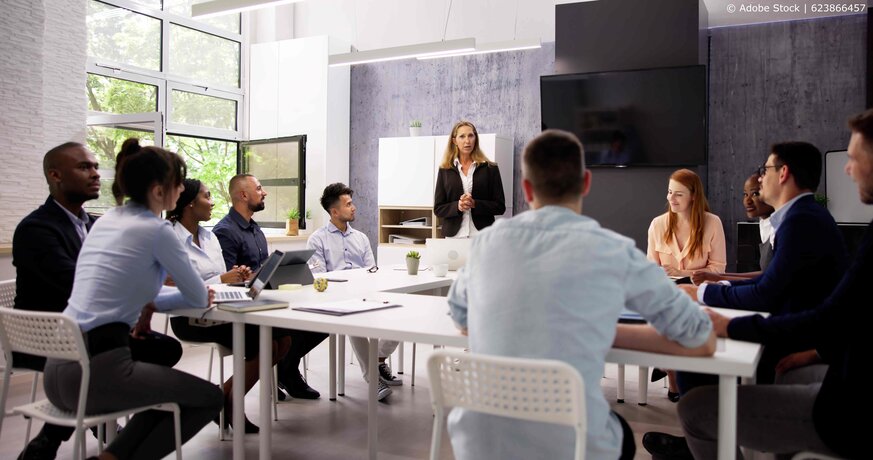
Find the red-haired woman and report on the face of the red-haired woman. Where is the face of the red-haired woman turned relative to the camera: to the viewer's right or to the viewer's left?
to the viewer's left

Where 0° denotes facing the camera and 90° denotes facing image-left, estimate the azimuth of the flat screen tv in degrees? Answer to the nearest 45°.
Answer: approximately 0°

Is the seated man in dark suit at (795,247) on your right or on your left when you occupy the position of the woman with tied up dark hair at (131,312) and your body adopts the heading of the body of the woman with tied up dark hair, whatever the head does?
on your right

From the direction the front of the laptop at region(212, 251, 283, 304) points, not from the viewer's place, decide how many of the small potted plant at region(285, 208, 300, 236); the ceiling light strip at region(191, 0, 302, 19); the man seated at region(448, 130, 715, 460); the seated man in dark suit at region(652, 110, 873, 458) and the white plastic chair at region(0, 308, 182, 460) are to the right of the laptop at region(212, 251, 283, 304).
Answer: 2

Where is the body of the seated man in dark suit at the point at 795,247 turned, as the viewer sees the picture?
to the viewer's left

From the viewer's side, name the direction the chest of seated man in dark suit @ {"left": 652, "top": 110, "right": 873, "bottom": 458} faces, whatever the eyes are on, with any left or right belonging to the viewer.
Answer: facing to the left of the viewer

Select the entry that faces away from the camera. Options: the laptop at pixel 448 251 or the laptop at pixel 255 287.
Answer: the laptop at pixel 448 251

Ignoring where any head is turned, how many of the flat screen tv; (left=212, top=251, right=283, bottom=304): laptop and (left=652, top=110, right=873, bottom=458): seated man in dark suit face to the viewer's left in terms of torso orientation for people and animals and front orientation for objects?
2

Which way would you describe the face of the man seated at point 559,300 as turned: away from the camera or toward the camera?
away from the camera

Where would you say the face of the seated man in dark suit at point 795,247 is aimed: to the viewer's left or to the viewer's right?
to the viewer's left

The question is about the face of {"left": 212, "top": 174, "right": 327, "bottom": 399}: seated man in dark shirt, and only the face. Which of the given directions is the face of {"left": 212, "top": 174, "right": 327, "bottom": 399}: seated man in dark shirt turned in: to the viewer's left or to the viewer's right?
to the viewer's right

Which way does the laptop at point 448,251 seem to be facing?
away from the camera

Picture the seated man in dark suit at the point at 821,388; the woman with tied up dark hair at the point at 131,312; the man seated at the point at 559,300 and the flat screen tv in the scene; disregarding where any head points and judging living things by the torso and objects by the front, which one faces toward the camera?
the flat screen tv
